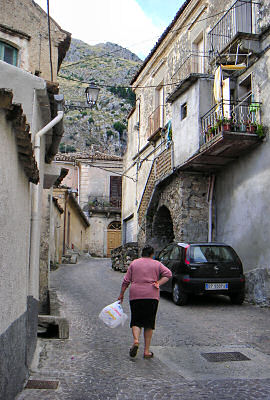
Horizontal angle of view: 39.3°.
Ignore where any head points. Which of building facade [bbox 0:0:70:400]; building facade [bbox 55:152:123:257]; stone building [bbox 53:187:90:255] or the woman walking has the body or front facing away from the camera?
the woman walking

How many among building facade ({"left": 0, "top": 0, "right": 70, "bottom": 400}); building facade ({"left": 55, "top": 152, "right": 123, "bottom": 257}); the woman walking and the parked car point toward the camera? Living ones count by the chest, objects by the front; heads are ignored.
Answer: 1

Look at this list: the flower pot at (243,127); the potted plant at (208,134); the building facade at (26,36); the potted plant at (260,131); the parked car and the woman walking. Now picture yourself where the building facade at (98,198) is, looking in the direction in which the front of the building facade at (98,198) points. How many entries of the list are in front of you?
6

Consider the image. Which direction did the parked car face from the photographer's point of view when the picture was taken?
facing away from the viewer and to the left of the viewer

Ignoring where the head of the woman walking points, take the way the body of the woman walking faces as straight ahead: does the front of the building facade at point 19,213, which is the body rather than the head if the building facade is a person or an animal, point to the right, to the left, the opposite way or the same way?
to the right

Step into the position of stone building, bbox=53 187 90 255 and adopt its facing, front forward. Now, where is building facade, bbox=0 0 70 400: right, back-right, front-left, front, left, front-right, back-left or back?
front-right

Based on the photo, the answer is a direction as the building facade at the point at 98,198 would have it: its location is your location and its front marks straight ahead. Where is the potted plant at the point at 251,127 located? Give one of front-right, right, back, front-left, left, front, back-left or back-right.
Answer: front

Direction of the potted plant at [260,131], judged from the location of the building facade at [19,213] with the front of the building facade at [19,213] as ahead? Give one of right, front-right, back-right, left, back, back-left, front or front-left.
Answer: front-left

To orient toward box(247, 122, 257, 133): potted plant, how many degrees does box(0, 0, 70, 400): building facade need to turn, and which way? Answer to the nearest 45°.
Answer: approximately 45° to its left

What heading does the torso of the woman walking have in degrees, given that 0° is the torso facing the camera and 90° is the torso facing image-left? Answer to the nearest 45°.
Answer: approximately 180°

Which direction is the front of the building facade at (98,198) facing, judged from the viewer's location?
facing the viewer

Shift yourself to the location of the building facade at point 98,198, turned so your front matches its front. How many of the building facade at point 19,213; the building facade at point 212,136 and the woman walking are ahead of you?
3

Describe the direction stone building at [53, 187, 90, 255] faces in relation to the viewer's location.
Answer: facing the viewer and to the right of the viewer

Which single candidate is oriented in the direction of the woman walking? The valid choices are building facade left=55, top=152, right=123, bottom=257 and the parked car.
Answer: the building facade

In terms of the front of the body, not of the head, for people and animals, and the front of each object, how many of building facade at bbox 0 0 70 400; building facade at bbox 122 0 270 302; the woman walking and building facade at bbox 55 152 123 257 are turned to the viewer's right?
1

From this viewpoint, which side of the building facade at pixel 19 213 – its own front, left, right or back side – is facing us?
right
